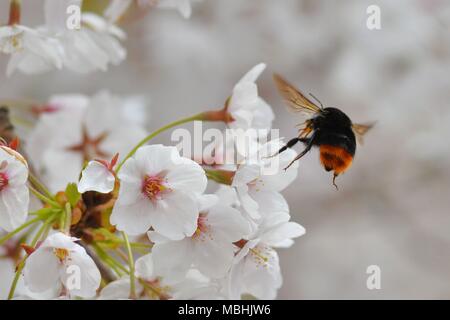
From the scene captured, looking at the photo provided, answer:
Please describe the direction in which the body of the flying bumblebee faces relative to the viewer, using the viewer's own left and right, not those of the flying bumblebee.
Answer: facing away from the viewer and to the left of the viewer

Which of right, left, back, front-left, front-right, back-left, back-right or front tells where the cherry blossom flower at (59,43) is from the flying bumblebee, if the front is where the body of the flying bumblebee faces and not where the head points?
front-left
